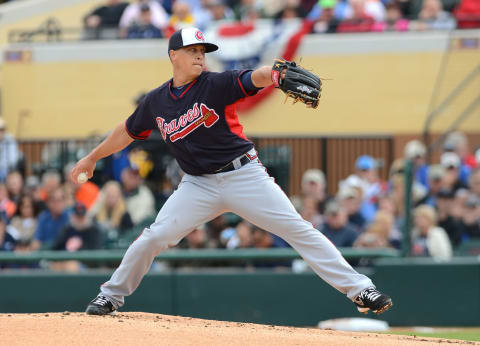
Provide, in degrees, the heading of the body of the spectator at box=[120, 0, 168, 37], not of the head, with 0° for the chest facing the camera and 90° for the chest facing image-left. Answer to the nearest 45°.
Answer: approximately 0°

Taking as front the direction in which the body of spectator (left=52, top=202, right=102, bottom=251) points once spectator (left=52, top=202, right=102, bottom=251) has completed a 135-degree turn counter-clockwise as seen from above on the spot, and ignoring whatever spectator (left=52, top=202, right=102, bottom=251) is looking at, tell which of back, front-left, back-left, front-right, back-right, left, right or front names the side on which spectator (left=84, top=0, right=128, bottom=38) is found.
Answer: front-left

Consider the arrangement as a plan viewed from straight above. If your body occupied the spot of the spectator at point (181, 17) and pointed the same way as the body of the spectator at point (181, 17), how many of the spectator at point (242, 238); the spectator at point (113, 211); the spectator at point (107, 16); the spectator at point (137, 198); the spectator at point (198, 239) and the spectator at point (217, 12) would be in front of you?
4

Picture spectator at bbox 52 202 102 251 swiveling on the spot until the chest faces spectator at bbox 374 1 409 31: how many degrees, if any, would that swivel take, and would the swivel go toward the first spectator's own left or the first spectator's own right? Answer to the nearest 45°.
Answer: approximately 135° to the first spectator's own left

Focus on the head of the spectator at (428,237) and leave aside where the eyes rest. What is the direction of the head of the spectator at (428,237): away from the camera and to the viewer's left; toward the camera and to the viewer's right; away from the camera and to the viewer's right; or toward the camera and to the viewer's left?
toward the camera and to the viewer's left

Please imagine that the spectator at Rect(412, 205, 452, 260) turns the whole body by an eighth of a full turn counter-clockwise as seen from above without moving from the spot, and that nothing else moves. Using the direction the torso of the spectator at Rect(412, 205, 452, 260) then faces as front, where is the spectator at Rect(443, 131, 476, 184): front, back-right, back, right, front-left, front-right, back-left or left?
back

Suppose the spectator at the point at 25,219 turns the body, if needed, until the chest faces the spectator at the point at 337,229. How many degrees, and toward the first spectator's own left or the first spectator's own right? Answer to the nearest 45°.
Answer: approximately 45° to the first spectator's own left

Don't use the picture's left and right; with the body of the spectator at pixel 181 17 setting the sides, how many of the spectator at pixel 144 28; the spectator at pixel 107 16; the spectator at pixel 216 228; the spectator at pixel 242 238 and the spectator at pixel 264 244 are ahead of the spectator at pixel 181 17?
3

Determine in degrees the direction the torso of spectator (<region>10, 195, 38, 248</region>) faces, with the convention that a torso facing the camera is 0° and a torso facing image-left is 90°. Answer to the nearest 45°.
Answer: approximately 0°
